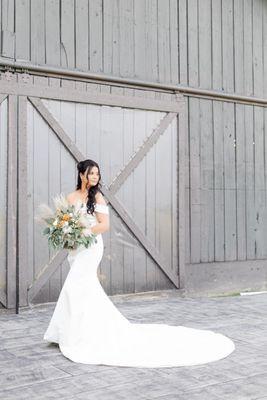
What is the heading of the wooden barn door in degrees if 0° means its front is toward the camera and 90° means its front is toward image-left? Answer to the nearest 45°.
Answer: approximately 315°

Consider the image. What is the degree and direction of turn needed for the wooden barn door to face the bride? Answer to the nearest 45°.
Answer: approximately 45° to its right
